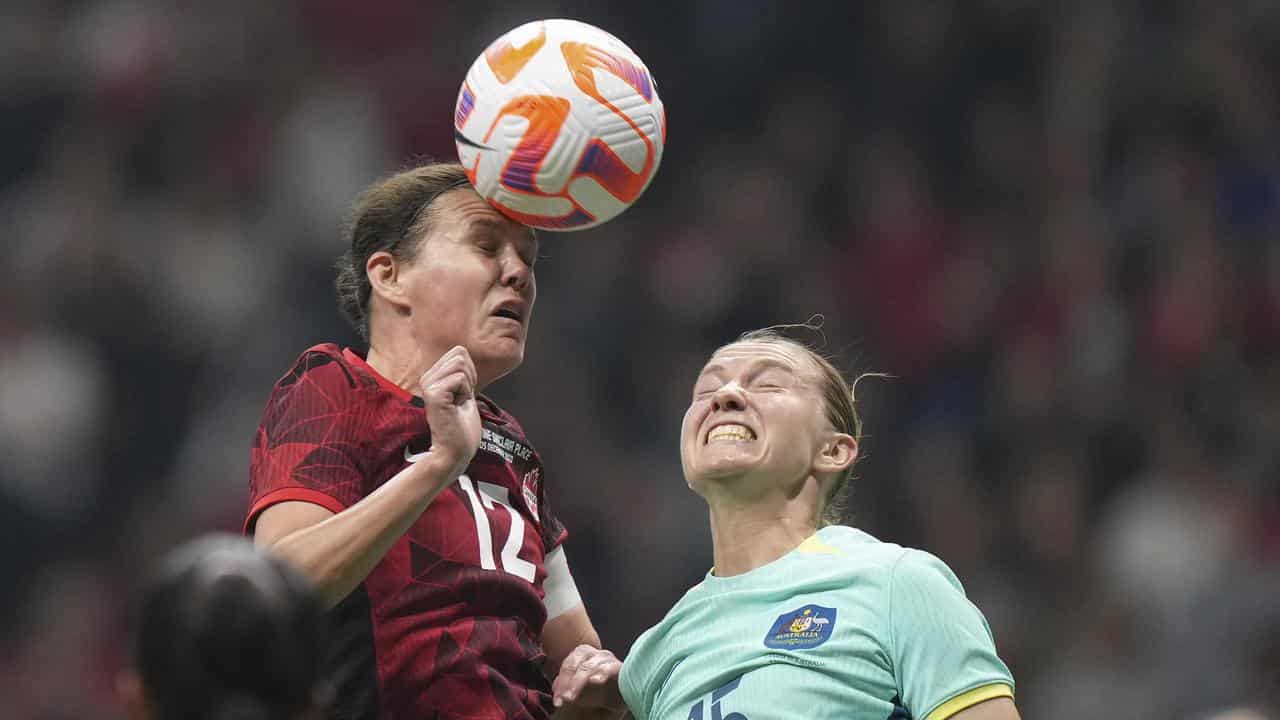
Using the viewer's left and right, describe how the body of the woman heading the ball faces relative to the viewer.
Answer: facing the viewer and to the right of the viewer
